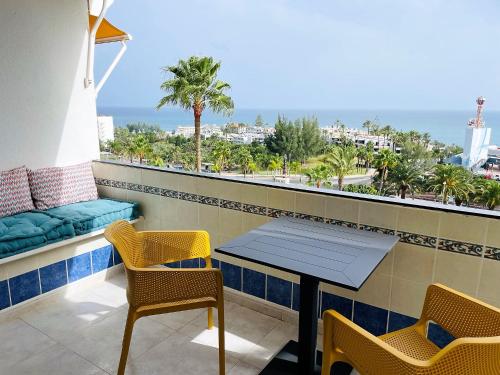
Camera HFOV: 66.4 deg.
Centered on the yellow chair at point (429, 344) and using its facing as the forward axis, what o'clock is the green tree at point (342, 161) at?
The green tree is roughly at 1 o'clock from the yellow chair.

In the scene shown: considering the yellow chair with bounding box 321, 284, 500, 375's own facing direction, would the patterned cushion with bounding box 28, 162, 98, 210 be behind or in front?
in front

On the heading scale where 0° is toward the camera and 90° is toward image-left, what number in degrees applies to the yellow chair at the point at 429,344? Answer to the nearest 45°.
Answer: approximately 135°

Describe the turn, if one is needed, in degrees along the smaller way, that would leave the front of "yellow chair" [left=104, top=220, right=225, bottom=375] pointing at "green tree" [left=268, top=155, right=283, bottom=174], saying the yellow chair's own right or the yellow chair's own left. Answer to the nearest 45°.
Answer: approximately 90° to the yellow chair's own left

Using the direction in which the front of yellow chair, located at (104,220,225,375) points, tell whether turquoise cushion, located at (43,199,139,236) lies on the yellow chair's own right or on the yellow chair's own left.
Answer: on the yellow chair's own left

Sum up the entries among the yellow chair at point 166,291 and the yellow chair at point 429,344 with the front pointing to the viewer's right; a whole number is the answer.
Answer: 1

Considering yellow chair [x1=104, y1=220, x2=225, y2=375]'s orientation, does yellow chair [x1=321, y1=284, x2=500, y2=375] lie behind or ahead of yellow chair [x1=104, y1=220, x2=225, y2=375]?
ahead

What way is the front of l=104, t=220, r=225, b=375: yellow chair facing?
to the viewer's right

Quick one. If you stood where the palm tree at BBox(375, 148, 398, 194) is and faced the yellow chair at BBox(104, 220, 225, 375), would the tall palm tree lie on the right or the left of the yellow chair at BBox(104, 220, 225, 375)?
right
